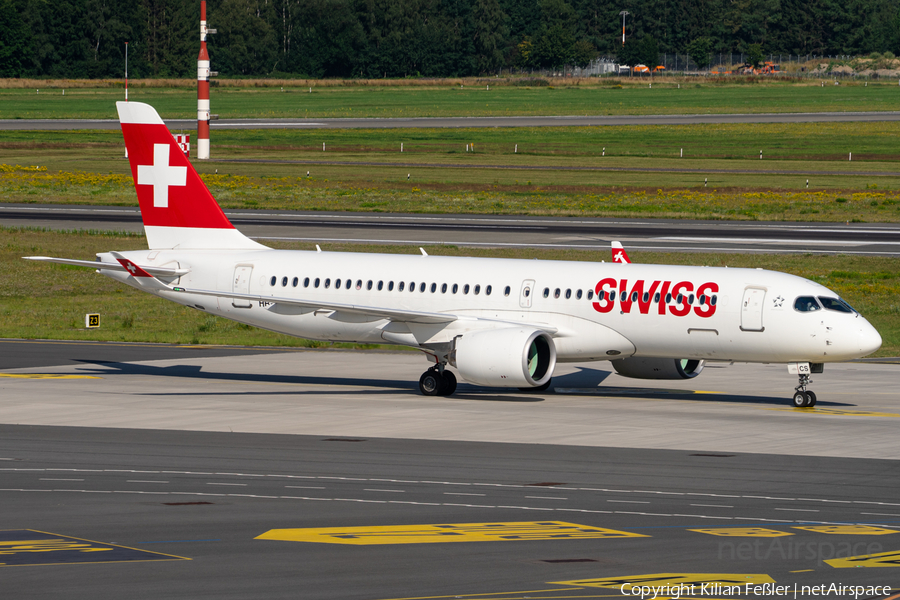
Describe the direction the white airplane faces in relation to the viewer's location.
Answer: facing the viewer and to the right of the viewer
